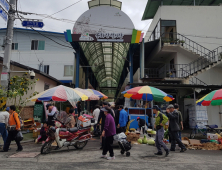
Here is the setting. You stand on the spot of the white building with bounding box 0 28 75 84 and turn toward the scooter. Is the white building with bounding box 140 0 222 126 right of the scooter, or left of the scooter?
left

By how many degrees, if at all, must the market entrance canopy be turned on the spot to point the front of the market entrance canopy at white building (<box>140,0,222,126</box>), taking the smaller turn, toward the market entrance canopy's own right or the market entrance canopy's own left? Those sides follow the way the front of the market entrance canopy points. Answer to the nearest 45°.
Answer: approximately 135° to the market entrance canopy's own left

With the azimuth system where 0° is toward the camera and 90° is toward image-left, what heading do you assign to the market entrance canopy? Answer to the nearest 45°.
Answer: approximately 0°

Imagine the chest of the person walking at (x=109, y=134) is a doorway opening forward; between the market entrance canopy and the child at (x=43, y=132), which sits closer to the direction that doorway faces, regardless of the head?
the child

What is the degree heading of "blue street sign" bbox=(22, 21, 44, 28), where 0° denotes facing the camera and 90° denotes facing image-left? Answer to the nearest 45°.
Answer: approximately 0°

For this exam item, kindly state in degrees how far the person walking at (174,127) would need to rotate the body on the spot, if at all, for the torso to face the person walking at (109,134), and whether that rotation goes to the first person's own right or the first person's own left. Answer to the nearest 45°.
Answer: approximately 45° to the first person's own left

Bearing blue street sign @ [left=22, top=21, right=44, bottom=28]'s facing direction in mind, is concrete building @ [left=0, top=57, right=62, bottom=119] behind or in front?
behind
